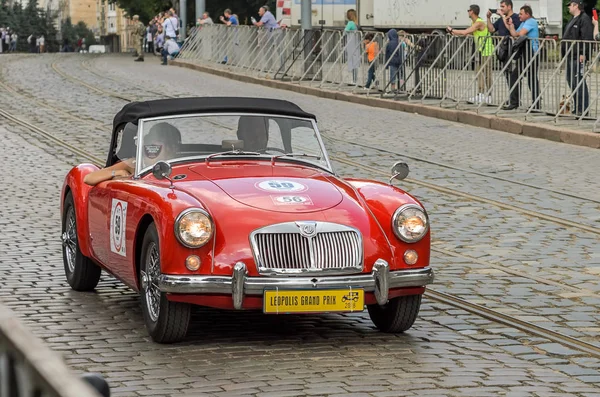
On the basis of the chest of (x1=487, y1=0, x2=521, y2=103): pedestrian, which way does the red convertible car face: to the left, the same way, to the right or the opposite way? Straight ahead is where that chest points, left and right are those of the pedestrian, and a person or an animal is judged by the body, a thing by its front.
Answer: to the left

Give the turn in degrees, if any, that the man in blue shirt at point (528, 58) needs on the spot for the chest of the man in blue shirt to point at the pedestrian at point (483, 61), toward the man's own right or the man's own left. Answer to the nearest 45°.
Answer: approximately 45° to the man's own right

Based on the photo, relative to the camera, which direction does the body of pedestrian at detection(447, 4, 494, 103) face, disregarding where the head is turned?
to the viewer's left

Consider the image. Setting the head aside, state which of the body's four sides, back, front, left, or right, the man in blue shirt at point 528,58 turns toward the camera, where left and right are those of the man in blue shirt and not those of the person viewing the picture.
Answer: left

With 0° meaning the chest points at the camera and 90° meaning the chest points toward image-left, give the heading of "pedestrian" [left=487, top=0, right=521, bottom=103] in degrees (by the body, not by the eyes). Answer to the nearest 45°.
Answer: approximately 45°

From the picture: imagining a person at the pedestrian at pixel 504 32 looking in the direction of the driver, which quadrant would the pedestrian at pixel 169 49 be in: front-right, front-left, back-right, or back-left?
back-right

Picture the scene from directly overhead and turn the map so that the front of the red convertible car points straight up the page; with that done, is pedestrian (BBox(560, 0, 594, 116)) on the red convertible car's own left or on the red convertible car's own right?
on the red convertible car's own left

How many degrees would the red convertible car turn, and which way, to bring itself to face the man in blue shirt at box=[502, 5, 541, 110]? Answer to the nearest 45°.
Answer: approximately 135° to its left

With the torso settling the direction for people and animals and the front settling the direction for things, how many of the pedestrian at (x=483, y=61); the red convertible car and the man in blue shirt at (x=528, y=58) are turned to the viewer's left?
2
